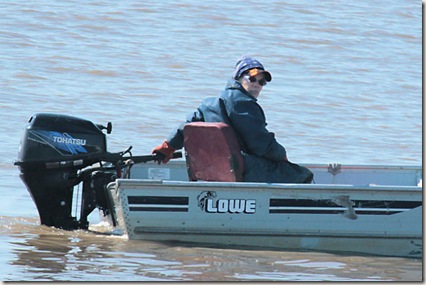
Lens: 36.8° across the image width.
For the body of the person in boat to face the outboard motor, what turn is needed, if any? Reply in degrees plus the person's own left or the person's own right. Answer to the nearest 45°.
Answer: approximately 180°

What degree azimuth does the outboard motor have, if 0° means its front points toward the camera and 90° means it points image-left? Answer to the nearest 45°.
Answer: approximately 270°

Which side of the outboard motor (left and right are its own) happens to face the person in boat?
front

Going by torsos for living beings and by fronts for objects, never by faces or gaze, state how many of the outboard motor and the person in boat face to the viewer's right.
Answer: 2

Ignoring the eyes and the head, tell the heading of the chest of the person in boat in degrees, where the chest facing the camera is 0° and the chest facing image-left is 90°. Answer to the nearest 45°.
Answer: approximately 270°
